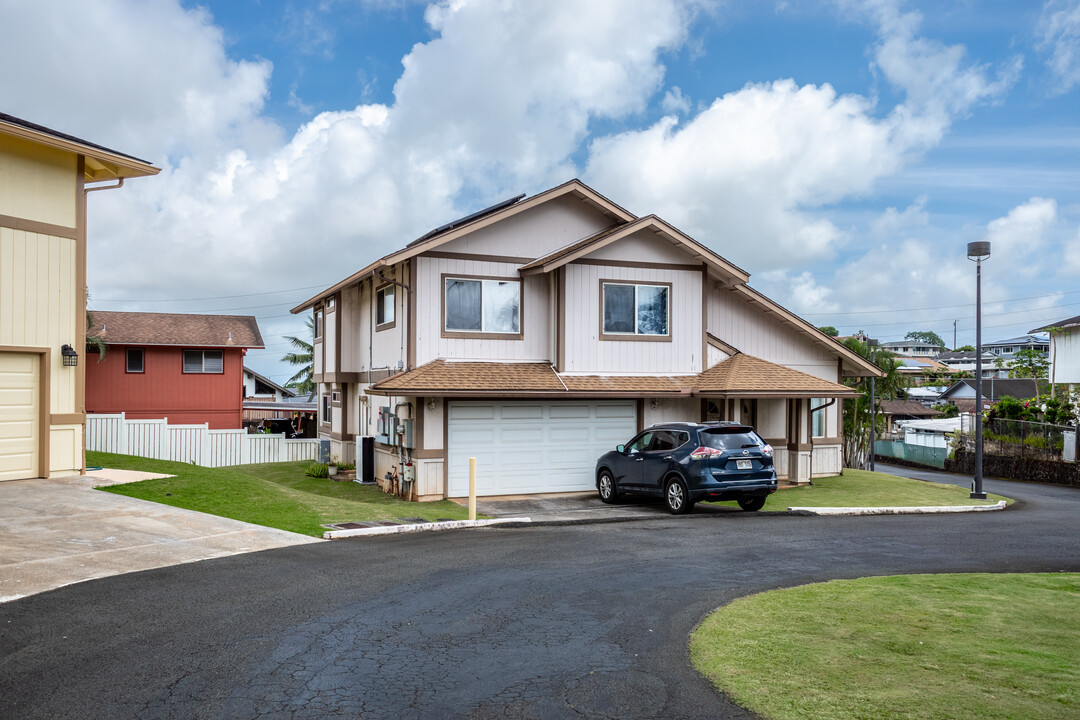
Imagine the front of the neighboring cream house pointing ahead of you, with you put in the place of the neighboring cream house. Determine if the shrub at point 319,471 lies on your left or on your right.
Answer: on your left

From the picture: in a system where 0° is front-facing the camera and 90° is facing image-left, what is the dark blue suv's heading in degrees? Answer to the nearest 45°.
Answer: approximately 135°

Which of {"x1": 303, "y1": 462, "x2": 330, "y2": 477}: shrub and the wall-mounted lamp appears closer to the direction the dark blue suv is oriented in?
the shrub

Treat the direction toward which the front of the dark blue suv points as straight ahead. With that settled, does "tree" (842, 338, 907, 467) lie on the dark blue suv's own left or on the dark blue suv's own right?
on the dark blue suv's own right

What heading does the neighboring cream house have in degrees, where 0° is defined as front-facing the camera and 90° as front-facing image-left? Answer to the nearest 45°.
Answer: approximately 315°
